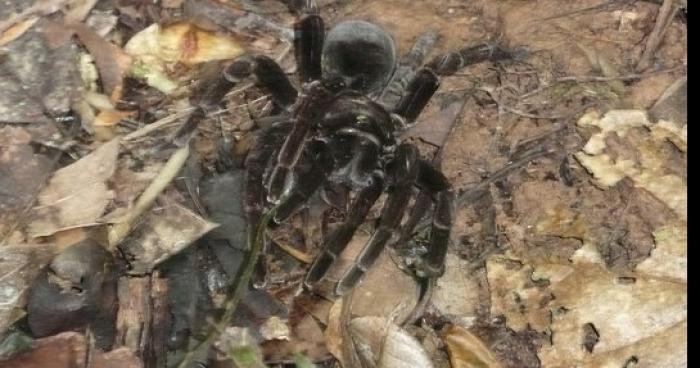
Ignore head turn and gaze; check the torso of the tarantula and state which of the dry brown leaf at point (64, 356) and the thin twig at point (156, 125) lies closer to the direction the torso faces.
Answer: the dry brown leaf

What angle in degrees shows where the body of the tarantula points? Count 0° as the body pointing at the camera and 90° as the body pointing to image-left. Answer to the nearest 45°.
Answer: approximately 0°

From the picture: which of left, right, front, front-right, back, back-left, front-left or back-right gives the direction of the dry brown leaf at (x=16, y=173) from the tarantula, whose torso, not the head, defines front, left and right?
right

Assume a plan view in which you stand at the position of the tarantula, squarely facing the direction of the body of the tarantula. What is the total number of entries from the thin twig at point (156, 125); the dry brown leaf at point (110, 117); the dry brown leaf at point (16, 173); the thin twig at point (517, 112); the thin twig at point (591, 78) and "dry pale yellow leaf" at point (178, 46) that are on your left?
2

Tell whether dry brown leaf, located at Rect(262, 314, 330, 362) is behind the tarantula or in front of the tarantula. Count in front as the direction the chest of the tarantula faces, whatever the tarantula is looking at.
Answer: in front

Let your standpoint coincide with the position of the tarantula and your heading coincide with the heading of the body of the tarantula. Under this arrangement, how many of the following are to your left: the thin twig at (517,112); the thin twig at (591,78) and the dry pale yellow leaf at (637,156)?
3

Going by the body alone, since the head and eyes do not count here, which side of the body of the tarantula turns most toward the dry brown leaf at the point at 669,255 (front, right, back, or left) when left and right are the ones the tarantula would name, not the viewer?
left

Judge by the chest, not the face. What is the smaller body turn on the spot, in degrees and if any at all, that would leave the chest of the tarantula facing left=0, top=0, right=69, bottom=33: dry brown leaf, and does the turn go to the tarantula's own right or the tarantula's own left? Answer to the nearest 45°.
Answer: approximately 135° to the tarantula's own right

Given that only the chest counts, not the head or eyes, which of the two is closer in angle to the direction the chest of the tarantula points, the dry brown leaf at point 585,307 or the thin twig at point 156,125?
the dry brown leaf

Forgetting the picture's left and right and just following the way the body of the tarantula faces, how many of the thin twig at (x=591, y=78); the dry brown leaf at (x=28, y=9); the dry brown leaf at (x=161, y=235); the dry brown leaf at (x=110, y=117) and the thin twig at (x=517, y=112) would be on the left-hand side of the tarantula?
2

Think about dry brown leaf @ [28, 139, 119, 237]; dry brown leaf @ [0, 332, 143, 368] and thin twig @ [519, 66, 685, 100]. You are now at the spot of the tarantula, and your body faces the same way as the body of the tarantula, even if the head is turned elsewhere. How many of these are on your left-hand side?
1

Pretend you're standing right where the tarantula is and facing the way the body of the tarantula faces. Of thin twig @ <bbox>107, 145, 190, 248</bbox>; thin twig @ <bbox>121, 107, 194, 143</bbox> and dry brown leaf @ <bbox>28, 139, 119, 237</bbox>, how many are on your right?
3

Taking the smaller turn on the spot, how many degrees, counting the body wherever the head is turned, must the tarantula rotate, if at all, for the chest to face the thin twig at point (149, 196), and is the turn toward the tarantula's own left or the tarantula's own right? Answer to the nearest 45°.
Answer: approximately 90° to the tarantula's own right

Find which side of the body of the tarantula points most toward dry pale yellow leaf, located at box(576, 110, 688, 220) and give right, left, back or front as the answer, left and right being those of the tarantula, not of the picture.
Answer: left

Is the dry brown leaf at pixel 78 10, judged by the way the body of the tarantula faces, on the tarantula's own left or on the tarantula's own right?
on the tarantula's own right
